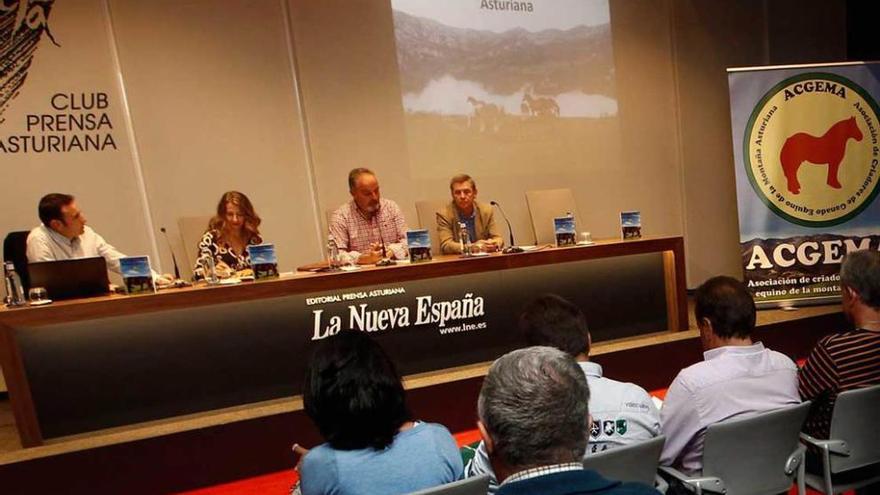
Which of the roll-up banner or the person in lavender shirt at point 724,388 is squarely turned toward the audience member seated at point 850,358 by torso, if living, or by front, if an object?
the roll-up banner

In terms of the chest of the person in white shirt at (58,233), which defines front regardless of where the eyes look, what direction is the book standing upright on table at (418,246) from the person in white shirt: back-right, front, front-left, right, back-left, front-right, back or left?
front

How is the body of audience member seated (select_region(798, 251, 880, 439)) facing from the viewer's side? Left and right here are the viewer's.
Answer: facing away from the viewer and to the left of the viewer

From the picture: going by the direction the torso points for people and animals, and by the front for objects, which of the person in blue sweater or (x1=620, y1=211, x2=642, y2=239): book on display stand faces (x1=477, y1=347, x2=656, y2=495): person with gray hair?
the book on display stand

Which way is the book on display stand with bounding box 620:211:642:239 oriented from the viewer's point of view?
toward the camera

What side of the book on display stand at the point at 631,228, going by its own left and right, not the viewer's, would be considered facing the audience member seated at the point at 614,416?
front

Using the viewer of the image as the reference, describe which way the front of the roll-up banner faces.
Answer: facing the viewer

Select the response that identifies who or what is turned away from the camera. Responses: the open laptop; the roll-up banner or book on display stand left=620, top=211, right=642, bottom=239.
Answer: the open laptop

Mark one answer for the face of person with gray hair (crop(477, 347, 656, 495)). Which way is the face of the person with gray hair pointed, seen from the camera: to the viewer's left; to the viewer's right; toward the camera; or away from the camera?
away from the camera

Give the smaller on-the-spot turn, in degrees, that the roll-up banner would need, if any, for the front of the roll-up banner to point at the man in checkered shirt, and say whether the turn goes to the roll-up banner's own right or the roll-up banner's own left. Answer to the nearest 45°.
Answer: approximately 45° to the roll-up banner's own right

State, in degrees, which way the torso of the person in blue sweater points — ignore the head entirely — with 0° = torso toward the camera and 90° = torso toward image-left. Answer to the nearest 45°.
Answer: approximately 180°

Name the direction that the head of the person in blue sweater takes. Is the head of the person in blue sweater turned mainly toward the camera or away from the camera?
away from the camera

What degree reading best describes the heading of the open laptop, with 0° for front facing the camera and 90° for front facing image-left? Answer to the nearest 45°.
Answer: approximately 180°

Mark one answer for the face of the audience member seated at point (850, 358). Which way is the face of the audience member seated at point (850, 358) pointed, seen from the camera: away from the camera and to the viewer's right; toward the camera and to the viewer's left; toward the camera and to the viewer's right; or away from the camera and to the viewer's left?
away from the camera and to the viewer's left

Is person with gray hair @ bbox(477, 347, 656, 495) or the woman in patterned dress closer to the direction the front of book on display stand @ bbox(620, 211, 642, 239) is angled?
the person with gray hair

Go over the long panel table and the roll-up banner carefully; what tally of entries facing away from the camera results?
0
